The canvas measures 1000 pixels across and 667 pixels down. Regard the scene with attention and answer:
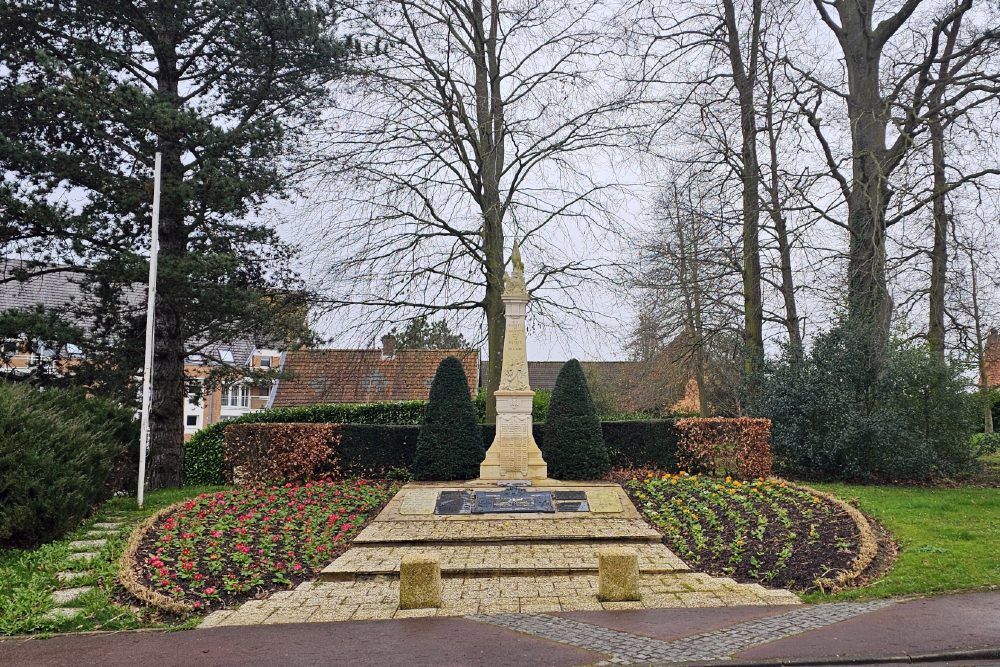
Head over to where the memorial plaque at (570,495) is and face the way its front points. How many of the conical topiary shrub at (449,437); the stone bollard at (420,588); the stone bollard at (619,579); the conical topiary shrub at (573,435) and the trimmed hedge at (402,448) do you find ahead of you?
2

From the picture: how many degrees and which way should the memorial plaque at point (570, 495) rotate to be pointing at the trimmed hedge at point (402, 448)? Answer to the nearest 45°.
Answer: approximately 135° to its right

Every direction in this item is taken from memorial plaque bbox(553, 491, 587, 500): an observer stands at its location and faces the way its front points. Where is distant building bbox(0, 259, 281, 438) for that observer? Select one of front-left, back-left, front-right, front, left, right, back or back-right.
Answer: right

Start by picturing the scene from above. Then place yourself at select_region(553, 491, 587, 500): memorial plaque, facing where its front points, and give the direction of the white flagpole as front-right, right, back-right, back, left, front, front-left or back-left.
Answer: right

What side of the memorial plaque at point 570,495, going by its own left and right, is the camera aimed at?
front

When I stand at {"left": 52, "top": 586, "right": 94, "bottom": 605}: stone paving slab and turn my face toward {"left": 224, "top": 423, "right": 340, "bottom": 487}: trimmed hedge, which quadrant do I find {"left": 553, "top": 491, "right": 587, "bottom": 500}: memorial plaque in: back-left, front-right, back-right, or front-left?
front-right

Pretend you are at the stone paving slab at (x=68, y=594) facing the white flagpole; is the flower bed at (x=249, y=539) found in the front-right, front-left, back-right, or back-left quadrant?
front-right

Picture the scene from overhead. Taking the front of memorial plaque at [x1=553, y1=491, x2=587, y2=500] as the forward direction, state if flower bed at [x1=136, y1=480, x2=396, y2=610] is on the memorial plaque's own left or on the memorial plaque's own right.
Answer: on the memorial plaque's own right

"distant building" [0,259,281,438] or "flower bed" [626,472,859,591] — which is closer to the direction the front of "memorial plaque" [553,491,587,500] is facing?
the flower bed

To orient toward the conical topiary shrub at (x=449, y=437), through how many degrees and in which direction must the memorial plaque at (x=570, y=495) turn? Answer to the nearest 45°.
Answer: approximately 135° to its right

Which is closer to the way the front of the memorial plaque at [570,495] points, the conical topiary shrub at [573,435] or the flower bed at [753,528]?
the flower bed

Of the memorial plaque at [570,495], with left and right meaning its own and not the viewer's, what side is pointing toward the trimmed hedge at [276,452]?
right

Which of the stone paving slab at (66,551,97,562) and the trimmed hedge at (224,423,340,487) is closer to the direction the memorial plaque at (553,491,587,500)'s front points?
the stone paving slab

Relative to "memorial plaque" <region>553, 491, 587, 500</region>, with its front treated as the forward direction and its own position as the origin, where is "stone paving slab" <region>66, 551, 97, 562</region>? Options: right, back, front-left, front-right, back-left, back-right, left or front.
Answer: front-right

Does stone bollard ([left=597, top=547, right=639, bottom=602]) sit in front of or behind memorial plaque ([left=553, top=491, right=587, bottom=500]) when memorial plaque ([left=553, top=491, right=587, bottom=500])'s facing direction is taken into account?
in front

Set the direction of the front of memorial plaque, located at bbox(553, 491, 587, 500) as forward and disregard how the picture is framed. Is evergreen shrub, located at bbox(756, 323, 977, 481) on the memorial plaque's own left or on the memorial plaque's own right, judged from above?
on the memorial plaque's own left

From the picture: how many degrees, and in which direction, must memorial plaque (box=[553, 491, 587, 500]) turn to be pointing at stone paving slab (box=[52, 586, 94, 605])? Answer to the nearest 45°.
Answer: approximately 45° to its right
